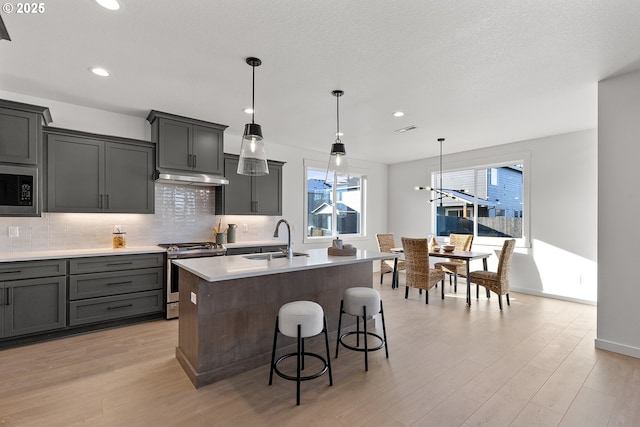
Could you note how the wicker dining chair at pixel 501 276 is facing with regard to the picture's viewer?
facing away from the viewer and to the left of the viewer

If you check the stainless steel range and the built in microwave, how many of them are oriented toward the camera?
2

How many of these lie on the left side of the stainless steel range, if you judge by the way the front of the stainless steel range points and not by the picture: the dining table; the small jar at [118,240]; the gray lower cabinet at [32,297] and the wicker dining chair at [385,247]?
2

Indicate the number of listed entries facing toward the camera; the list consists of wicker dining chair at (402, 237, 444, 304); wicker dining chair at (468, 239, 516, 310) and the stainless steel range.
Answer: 1

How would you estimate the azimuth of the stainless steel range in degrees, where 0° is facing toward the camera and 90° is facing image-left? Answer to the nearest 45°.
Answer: approximately 0°

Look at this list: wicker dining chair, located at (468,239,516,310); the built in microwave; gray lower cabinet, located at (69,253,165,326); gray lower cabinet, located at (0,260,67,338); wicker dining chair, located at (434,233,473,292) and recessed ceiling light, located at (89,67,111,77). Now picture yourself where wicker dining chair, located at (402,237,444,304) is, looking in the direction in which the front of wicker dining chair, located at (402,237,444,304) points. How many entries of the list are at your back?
4

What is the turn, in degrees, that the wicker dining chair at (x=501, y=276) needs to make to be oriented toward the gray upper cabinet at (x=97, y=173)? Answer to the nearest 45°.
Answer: approximately 90° to its left

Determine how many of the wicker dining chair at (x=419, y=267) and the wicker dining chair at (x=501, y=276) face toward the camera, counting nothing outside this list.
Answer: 0
